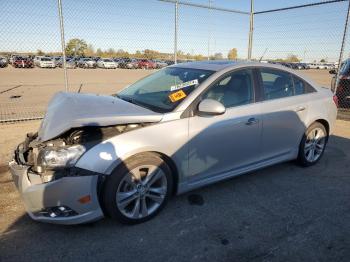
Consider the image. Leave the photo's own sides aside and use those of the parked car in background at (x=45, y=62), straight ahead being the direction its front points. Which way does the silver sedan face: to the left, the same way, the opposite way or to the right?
to the right

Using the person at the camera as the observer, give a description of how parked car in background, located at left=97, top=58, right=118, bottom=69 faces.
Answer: facing the viewer and to the right of the viewer

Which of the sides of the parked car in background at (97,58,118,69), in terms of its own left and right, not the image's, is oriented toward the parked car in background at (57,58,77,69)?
right

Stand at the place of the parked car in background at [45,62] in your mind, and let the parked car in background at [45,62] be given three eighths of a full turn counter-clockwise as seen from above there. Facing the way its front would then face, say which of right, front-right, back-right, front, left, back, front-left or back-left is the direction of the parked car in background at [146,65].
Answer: right

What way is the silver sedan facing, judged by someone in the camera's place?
facing the viewer and to the left of the viewer

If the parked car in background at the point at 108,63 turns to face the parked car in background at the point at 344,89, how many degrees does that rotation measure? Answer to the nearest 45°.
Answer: approximately 45° to its right

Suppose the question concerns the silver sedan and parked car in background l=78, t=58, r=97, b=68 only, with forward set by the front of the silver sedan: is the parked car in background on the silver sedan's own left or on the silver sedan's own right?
on the silver sedan's own right

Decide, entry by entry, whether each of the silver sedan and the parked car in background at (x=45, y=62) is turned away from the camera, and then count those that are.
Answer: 0

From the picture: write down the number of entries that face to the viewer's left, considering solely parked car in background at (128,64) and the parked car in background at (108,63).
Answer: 0
